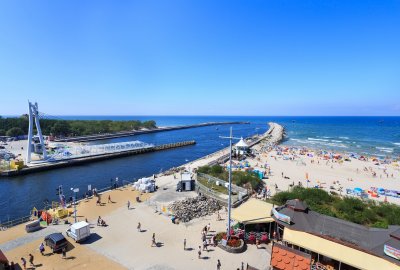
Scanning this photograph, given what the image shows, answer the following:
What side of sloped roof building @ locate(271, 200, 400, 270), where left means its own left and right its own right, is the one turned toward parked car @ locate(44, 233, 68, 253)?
front

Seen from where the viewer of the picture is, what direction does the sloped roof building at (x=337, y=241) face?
facing the viewer and to the left of the viewer

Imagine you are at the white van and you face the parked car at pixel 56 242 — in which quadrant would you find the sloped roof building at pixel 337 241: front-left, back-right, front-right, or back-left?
back-left

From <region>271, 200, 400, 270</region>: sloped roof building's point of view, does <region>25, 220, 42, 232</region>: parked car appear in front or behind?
in front

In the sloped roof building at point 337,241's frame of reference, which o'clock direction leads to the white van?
The white van is roughly at 1 o'clock from the sloped roof building.
